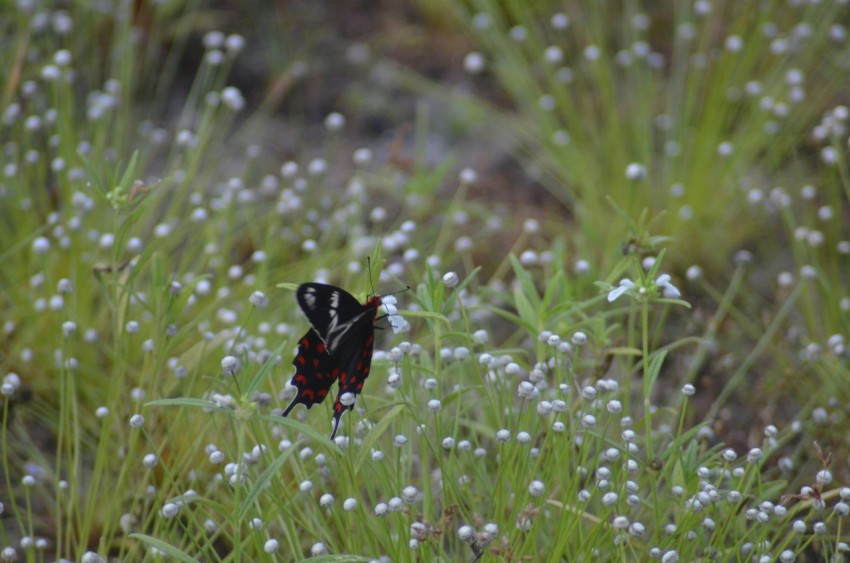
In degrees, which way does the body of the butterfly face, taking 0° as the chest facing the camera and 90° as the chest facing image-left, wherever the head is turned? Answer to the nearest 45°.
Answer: approximately 270°
